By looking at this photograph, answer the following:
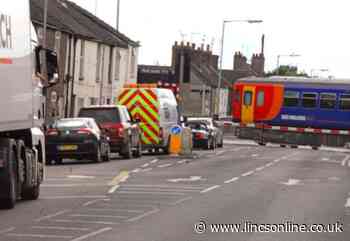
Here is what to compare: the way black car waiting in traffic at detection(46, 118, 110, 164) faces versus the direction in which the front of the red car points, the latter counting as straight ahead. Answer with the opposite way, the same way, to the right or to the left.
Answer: the same way

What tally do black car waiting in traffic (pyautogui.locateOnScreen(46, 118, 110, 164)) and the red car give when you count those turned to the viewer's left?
0

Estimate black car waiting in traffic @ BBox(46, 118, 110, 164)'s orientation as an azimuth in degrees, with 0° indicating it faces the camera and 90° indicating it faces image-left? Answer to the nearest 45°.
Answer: approximately 225°

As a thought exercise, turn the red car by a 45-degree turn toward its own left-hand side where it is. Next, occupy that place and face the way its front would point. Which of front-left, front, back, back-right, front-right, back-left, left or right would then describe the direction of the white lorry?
back

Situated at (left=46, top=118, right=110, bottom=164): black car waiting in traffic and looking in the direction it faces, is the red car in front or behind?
in front

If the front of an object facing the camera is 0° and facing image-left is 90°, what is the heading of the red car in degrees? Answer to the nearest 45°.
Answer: approximately 225°
